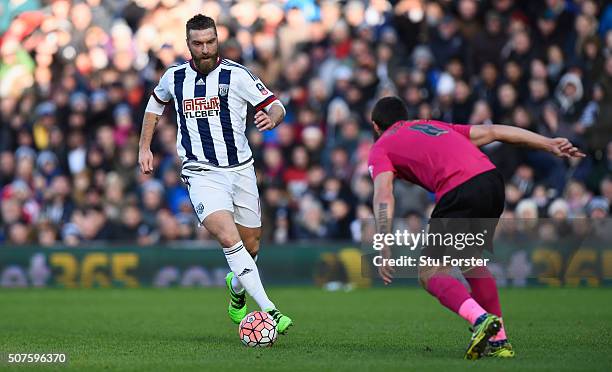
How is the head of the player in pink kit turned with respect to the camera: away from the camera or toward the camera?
away from the camera

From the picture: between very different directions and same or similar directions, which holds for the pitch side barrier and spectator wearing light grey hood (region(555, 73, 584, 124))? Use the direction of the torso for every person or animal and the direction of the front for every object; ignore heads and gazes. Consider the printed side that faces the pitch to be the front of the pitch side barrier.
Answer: same or similar directions

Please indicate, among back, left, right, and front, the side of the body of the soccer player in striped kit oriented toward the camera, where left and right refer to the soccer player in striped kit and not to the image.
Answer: front

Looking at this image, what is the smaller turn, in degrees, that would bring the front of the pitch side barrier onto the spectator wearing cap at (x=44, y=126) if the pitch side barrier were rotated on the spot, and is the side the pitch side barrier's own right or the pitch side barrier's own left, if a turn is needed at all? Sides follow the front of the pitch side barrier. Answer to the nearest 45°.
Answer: approximately 135° to the pitch side barrier's own right

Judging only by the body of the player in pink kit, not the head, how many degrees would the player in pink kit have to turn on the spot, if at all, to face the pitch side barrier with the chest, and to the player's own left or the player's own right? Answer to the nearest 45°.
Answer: approximately 45° to the player's own right

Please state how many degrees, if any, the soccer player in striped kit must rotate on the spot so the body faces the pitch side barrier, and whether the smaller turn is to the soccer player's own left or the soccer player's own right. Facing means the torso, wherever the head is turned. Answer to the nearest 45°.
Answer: approximately 180°

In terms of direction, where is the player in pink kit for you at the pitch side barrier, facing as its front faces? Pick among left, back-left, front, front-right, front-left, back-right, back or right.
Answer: front

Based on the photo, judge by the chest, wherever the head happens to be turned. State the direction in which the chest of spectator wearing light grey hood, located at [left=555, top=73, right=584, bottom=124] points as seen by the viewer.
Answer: toward the camera

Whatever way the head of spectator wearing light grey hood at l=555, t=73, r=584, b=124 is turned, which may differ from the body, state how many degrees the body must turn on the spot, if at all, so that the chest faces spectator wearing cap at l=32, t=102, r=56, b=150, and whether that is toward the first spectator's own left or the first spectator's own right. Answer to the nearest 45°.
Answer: approximately 90° to the first spectator's own right

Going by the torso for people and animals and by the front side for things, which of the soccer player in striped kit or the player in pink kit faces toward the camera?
the soccer player in striped kit

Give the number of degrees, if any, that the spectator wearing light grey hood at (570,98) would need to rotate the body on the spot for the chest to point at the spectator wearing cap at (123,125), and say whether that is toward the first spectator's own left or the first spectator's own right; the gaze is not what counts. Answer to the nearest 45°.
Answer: approximately 90° to the first spectator's own right

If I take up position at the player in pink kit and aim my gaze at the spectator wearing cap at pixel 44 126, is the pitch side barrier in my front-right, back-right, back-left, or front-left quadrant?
front-right

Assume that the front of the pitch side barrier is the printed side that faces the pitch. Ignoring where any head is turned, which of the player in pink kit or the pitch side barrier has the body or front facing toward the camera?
the pitch side barrier
